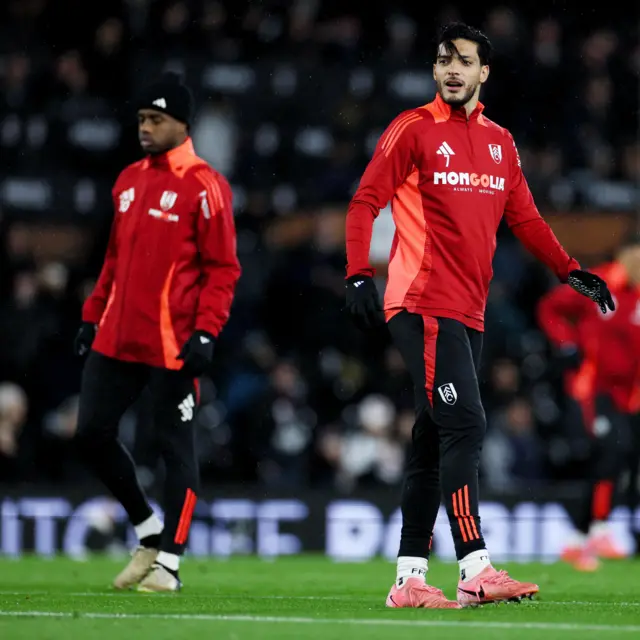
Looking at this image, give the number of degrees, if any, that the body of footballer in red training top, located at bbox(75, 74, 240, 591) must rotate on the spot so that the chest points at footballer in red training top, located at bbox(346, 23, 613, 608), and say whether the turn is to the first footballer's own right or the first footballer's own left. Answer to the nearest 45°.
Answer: approximately 90° to the first footballer's own left

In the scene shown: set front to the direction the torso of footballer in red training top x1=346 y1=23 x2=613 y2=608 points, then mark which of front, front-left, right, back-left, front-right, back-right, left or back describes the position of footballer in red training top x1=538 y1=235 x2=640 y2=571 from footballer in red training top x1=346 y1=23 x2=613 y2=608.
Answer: back-left

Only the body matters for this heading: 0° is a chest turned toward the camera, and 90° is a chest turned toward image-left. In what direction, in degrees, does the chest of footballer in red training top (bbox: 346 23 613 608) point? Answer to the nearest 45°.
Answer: approximately 315°

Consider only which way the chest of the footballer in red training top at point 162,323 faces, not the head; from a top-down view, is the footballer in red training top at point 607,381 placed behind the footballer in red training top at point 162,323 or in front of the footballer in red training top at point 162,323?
behind
